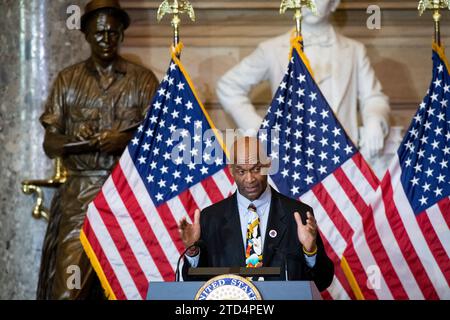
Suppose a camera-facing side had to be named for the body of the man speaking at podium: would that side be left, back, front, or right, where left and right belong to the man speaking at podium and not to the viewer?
front

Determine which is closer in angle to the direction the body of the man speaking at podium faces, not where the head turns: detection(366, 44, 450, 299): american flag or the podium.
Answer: the podium

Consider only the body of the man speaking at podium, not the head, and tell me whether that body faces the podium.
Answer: yes

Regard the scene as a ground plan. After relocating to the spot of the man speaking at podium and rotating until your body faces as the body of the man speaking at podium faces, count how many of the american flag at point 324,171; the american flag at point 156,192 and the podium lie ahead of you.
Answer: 1

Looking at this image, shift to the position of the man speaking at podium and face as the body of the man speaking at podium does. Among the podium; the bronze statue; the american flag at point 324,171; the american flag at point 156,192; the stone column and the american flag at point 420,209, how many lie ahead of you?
1

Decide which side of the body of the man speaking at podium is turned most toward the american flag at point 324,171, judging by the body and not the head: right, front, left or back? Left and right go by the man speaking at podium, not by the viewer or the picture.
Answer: back

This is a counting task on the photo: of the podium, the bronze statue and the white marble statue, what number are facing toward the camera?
3

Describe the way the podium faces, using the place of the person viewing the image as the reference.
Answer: facing the viewer

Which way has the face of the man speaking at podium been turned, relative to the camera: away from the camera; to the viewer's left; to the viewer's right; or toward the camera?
toward the camera

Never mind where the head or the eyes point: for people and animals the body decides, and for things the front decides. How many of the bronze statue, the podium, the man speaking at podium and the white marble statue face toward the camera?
4

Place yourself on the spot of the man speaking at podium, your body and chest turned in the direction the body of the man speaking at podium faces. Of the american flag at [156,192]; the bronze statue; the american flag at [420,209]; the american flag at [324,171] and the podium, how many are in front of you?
1
